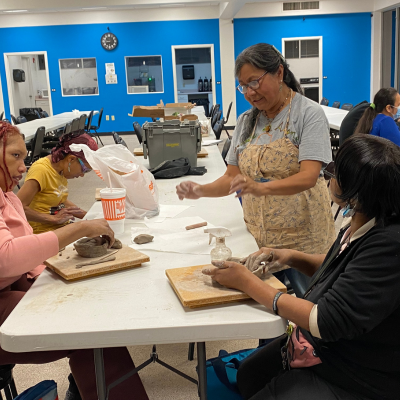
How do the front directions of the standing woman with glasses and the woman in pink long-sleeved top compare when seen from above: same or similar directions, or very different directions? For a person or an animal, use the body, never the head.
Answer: very different directions

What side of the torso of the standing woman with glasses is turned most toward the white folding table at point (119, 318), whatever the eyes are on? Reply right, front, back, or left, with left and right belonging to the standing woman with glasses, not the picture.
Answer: front

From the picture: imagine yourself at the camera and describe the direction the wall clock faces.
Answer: facing the viewer

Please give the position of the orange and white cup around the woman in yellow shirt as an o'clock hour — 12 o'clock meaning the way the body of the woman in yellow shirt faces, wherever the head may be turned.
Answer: The orange and white cup is roughly at 1 o'clock from the woman in yellow shirt.

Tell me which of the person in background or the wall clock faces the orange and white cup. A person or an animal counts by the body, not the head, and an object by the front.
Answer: the wall clock

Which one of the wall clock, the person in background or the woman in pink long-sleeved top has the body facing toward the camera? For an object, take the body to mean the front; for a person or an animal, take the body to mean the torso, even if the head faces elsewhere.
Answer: the wall clock

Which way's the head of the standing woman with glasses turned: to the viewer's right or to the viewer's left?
to the viewer's left

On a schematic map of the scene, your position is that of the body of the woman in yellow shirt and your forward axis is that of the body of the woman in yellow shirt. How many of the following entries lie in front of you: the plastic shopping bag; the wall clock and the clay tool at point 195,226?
2

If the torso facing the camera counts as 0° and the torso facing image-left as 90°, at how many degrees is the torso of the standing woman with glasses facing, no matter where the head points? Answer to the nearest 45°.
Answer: approximately 45°

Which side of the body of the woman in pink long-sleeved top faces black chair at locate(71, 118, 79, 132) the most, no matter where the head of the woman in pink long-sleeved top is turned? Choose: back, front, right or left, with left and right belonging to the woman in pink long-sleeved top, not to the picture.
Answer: left

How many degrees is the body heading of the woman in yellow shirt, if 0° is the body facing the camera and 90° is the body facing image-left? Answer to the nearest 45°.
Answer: approximately 315°

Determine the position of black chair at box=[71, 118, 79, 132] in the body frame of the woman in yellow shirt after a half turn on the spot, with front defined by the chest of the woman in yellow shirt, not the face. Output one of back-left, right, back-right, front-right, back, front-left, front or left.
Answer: front-right

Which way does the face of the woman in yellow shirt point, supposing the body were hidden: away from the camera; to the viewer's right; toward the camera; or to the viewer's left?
to the viewer's right

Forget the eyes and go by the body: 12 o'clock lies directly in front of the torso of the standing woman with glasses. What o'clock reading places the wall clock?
The wall clock is roughly at 4 o'clock from the standing woman with glasses.
